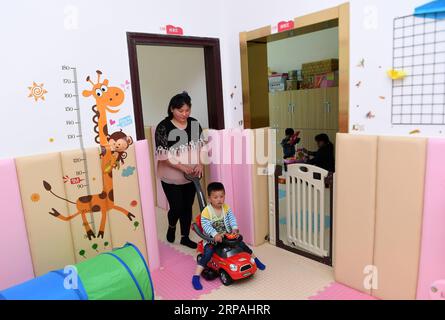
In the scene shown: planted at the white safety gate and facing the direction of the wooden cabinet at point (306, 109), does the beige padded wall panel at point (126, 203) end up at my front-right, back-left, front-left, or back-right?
back-left

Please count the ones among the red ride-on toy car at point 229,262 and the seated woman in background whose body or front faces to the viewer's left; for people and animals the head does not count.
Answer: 1

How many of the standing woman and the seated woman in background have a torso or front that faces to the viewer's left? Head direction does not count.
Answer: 1

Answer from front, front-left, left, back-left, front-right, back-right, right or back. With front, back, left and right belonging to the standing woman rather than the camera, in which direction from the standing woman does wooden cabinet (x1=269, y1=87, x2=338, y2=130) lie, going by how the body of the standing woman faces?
left

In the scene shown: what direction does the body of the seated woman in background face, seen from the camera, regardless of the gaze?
to the viewer's left

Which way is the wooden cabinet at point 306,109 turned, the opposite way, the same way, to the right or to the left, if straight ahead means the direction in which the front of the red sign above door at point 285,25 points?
the same way

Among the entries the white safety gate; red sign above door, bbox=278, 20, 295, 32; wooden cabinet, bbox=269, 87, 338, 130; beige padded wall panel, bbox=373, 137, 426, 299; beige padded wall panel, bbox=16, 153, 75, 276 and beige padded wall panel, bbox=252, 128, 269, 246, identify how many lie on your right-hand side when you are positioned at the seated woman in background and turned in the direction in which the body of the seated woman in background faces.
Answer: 1

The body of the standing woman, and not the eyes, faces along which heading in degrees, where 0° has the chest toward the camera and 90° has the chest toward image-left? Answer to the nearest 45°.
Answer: approximately 315°

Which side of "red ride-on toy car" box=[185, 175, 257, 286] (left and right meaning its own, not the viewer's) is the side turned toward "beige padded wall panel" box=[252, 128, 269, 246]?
left

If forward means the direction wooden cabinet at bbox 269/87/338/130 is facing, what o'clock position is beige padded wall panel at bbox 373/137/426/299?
The beige padded wall panel is roughly at 10 o'clock from the wooden cabinet.

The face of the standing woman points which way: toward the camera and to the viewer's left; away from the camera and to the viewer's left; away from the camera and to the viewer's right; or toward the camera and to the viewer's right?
toward the camera and to the viewer's right

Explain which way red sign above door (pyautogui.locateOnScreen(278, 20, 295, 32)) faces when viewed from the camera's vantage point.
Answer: facing the viewer and to the left of the viewer

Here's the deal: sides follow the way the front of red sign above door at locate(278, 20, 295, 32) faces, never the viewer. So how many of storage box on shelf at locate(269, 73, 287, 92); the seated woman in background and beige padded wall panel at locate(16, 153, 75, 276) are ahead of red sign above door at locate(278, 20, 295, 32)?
1
